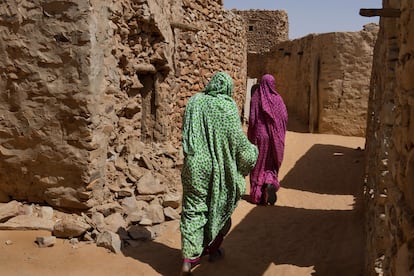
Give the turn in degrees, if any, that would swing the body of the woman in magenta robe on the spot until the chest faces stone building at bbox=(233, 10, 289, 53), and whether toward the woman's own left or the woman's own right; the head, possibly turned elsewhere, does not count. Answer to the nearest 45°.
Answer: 0° — they already face it

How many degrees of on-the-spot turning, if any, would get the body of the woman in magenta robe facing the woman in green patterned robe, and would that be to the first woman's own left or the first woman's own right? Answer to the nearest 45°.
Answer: approximately 180°

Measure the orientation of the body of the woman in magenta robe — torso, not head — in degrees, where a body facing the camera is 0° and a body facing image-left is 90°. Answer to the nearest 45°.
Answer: approximately 180°

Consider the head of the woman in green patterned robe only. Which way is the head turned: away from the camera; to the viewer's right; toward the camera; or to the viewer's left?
away from the camera

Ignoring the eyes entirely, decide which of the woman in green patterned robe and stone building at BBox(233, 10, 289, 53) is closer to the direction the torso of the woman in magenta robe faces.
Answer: the stone building
